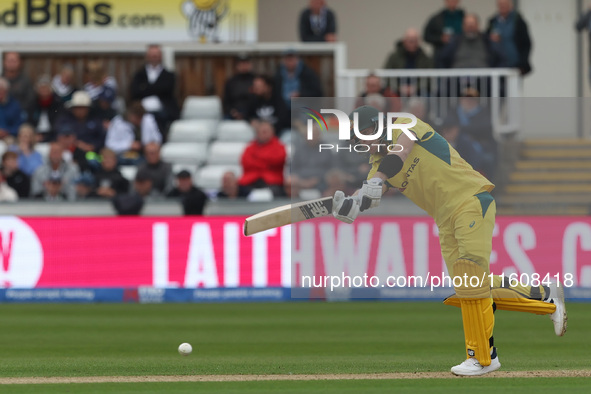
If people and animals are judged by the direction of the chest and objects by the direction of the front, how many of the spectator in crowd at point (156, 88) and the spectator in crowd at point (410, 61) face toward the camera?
2

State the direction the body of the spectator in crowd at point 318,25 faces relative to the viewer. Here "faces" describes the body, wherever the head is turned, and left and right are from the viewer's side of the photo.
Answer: facing the viewer

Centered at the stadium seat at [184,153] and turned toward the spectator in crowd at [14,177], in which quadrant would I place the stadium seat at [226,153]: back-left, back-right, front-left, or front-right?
back-left

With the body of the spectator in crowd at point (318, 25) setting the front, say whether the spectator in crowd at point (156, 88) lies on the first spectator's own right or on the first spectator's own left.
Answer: on the first spectator's own right

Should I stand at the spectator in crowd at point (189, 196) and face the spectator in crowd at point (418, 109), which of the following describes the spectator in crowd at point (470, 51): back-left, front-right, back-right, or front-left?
front-left

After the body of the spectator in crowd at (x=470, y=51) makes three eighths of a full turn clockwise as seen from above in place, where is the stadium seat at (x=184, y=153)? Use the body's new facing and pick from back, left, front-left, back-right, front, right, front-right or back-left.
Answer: front-left

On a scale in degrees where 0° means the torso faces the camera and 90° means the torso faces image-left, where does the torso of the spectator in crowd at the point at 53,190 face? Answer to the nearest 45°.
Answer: approximately 0°

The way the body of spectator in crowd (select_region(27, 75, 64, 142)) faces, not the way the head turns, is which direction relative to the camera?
toward the camera

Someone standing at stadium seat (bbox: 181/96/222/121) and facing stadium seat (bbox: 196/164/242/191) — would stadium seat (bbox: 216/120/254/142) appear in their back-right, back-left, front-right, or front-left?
front-left

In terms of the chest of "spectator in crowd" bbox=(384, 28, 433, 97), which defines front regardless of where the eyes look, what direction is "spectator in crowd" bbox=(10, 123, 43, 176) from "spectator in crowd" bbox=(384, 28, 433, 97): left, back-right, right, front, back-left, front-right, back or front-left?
right

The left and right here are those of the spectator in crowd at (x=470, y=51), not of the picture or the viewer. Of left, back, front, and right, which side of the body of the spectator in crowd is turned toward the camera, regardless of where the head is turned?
front

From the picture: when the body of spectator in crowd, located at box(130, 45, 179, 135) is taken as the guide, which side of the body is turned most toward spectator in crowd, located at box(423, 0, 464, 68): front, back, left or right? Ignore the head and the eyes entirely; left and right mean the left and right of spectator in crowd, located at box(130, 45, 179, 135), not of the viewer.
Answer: left

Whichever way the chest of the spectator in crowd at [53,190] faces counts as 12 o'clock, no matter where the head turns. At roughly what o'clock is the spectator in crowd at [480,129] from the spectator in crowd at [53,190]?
the spectator in crowd at [480,129] is roughly at 10 o'clock from the spectator in crowd at [53,190].
